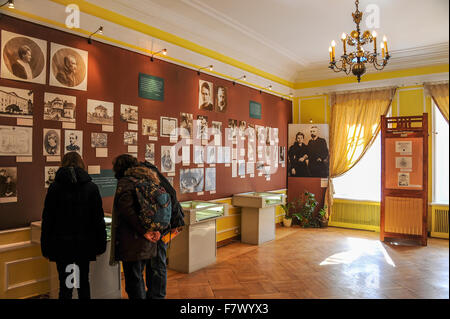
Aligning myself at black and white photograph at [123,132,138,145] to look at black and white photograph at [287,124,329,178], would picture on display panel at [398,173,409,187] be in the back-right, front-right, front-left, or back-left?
front-right

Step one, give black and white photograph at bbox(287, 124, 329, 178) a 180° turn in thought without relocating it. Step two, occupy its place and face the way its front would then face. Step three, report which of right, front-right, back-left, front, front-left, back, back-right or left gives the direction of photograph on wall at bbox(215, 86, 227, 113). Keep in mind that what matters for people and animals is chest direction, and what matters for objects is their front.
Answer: back-left

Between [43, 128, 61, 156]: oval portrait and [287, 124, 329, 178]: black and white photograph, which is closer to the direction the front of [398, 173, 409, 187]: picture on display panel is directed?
the oval portrait

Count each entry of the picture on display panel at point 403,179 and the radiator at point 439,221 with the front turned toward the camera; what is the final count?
2

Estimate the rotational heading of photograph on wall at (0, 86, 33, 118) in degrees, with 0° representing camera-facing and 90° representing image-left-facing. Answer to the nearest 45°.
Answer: approximately 315°

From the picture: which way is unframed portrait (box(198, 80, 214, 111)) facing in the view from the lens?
facing the viewer and to the right of the viewer

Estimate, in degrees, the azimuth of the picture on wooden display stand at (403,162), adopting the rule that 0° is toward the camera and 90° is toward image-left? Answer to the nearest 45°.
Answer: approximately 0°

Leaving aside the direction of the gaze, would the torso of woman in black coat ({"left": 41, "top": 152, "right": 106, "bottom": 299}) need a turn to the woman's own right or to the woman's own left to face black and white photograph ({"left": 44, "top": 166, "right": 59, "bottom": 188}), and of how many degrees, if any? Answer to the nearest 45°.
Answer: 0° — they already face it

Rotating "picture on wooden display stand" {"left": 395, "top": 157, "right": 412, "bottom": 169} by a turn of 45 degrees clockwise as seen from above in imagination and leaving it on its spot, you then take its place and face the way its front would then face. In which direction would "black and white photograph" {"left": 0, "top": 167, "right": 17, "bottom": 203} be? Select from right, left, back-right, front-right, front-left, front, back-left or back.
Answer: front

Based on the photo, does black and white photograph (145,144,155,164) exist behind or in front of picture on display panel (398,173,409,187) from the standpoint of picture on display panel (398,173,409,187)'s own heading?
in front

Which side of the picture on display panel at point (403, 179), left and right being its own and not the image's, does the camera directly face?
front

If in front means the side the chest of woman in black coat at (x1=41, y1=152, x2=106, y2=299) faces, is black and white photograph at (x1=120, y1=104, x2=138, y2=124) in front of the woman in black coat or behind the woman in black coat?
in front

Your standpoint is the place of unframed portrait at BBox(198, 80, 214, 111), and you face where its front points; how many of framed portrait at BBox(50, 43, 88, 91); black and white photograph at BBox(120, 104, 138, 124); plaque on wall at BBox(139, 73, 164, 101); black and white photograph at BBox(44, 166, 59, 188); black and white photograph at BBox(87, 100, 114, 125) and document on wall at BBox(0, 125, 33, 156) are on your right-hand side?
6

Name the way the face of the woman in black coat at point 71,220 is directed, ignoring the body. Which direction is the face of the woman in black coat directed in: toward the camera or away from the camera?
away from the camera

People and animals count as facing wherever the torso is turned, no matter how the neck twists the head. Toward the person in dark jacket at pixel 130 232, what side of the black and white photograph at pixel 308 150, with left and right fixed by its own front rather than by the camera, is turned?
front

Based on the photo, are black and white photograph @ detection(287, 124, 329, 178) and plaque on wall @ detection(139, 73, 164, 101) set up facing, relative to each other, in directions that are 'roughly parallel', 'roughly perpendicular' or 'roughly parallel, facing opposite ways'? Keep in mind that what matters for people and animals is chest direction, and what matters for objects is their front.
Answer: roughly perpendicular
